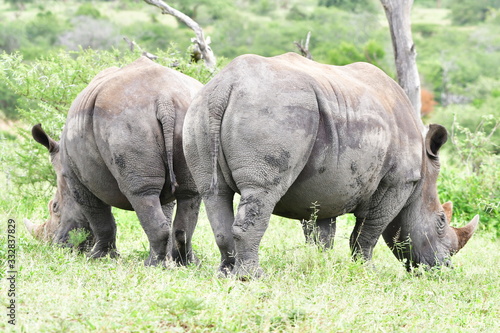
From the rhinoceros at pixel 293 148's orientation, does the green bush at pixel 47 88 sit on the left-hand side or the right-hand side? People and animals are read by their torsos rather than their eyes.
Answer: on its left

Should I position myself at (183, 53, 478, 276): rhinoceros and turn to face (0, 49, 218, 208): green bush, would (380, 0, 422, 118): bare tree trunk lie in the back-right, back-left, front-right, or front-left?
front-right

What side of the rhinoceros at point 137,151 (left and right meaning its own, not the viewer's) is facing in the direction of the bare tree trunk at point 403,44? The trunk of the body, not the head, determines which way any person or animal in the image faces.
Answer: right

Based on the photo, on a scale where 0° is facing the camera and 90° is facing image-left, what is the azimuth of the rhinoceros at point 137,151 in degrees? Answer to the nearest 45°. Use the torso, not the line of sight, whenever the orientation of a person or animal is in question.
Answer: approximately 135°

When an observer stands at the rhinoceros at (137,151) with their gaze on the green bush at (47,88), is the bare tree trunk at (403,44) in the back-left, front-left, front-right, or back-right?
front-right

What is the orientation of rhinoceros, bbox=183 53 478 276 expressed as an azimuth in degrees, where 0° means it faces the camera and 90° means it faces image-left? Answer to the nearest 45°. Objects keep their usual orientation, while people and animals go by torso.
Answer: approximately 225°

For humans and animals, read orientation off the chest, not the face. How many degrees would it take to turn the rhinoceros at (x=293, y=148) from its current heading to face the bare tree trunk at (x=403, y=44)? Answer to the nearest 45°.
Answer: approximately 45° to its left

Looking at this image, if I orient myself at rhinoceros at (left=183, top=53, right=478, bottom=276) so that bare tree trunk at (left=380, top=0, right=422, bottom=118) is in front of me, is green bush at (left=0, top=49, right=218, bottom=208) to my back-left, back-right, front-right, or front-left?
front-left

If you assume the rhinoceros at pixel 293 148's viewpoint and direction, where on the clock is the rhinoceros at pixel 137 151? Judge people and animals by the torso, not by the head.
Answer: the rhinoceros at pixel 137 151 is roughly at 8 o'clock from the rhinoceros at pixel 293 148.

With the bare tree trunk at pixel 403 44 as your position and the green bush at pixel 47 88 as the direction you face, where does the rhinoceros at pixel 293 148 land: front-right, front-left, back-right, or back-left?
front-left

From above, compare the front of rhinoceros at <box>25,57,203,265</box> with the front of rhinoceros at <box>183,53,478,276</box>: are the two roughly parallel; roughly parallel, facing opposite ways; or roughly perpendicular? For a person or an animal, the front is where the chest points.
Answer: roughly perpendicular

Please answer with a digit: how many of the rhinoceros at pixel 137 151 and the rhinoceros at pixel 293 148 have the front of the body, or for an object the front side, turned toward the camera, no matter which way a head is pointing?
0
